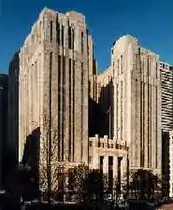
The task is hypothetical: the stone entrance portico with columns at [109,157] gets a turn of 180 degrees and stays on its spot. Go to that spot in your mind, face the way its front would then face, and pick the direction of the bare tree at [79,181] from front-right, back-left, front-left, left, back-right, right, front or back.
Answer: back-left

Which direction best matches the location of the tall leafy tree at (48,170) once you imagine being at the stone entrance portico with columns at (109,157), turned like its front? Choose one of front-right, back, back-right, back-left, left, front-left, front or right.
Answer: front-right

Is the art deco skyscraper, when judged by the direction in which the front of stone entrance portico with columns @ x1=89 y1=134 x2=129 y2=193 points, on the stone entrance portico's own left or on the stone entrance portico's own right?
on the stone entrance portico's own right

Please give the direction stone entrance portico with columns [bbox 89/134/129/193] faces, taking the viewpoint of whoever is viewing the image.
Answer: facing the viewer and to the right of the viewer

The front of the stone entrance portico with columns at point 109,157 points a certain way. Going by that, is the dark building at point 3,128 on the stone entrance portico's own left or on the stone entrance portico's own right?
on the stone entrance portico's own right
